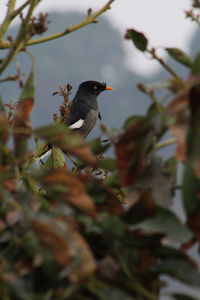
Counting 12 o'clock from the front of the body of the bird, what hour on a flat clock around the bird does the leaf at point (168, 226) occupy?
The leaf is roughly at 3 o'clock from the bird.

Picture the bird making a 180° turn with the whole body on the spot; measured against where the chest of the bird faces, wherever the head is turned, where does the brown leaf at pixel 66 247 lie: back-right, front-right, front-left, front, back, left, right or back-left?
left

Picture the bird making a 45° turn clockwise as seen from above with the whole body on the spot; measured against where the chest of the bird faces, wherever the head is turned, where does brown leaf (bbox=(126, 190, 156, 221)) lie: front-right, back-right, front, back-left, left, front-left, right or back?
front-right

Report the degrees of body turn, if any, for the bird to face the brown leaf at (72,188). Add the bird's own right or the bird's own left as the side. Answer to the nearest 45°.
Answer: approximately 90° to the bird's own right

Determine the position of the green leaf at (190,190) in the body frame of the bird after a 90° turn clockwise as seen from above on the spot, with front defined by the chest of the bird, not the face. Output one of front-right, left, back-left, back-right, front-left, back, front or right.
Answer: front

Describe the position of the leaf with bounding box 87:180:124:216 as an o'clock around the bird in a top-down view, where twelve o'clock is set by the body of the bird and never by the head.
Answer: The leaf is roughly at 3 o'clock from the bird.

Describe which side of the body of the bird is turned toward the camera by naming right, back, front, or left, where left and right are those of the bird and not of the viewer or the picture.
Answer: right

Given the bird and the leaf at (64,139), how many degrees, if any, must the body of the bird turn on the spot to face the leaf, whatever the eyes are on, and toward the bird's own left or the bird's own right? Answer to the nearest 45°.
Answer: approximately 90° to the bird's own right
